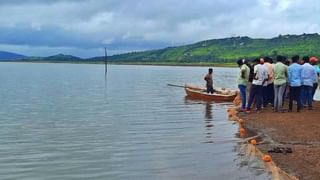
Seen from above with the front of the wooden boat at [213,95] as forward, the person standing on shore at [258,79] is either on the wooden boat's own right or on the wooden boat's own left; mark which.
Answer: on the wooden boat's own left

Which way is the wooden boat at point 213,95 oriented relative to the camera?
to the viewer's left

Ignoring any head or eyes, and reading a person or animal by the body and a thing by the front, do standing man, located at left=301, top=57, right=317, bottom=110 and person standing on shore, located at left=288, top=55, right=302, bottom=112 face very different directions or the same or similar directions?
same or similar directions
